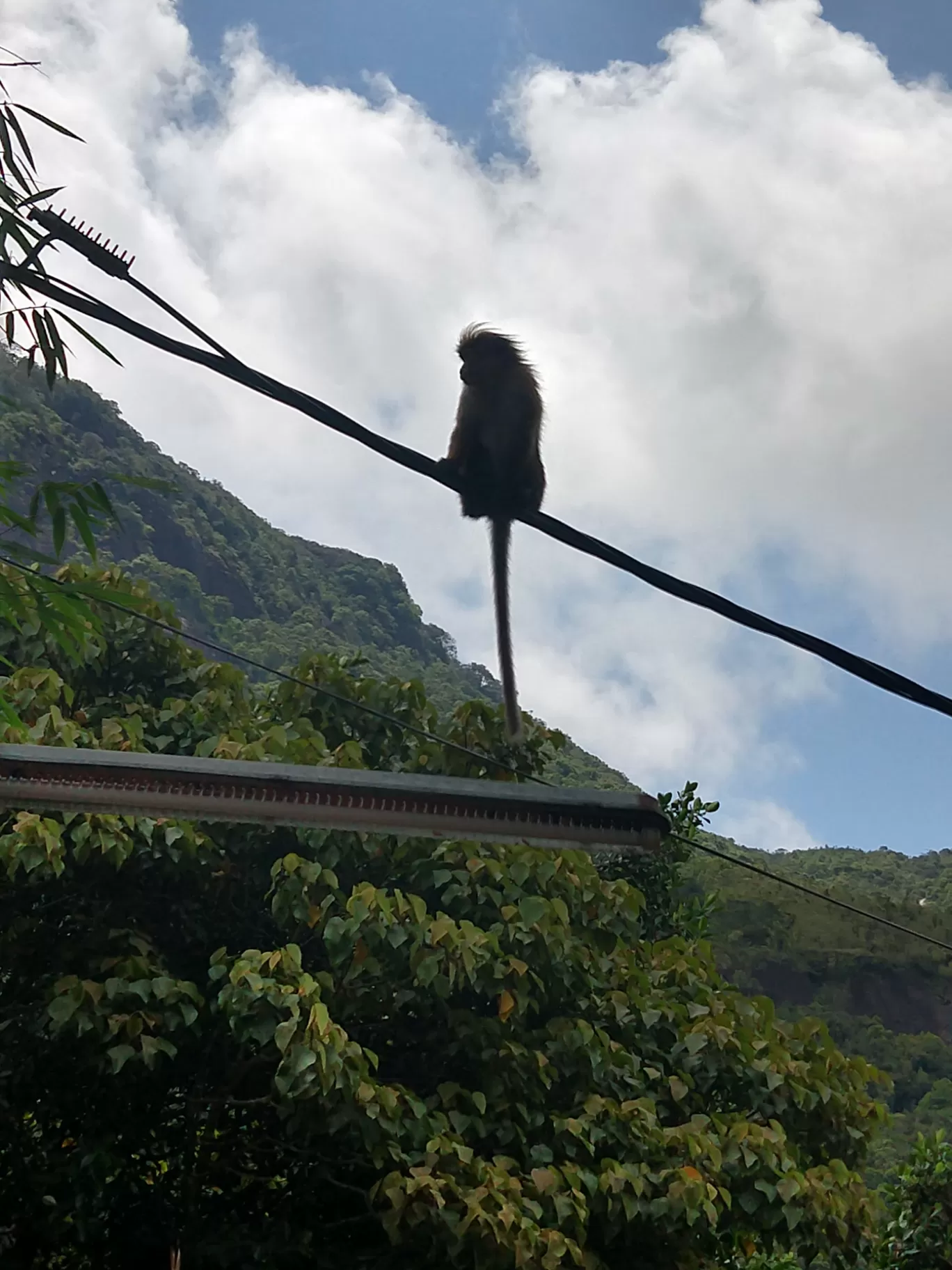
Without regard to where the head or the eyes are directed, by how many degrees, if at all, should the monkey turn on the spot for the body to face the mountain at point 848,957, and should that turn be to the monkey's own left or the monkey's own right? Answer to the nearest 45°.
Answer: approximately 90° to the monkey's own right

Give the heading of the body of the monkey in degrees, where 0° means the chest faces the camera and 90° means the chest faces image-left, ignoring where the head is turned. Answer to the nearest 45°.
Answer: approximately 135°

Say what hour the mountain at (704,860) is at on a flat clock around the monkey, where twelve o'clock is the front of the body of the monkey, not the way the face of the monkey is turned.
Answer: The mountain is roughly at 2 o'clock from the monkey.
